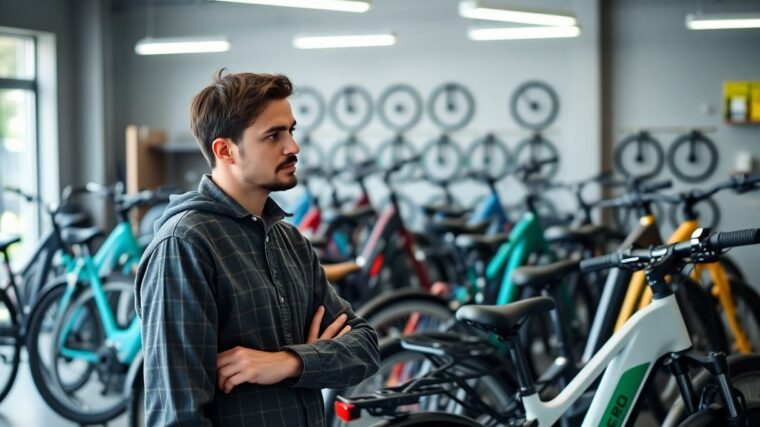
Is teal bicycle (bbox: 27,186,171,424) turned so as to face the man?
no

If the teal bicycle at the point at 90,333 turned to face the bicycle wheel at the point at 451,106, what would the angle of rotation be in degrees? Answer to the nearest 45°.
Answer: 0° — it already faces it

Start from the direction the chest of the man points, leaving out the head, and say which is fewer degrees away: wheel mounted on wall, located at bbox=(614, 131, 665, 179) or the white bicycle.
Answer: the white bicycle

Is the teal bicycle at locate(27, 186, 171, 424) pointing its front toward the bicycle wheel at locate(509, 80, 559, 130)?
yes

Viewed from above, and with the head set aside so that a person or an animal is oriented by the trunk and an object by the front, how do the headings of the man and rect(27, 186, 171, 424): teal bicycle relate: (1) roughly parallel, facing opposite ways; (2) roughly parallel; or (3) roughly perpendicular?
roughly perpendicular

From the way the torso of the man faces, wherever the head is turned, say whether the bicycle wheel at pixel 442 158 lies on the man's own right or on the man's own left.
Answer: on the man's own left

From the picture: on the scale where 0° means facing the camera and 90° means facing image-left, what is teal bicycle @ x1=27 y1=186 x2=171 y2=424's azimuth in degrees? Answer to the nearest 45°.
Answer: approximately 225°

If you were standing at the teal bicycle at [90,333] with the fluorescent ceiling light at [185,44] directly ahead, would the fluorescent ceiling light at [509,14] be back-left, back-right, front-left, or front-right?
front-right

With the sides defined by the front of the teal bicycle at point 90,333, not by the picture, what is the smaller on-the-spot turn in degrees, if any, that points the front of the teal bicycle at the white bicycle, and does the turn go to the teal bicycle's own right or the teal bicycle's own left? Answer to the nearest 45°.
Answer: approximately 90° to the teal bicycle's own right
